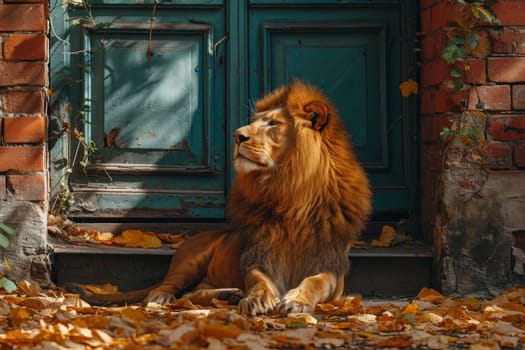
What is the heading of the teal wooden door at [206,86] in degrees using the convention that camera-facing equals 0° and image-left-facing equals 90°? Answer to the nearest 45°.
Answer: approximately 0°

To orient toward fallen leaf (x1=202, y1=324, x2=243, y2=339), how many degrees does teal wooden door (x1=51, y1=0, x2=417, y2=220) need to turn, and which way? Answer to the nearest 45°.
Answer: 0° — it already faces it

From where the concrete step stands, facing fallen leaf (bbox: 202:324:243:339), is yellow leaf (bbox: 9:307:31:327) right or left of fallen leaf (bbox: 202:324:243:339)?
right

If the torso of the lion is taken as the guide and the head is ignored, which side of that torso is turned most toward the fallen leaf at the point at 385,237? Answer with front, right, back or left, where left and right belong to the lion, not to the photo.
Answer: left

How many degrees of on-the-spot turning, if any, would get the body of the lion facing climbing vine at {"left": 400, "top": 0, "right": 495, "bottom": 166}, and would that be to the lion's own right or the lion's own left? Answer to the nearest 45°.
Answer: approximately 45° to the lion's own left

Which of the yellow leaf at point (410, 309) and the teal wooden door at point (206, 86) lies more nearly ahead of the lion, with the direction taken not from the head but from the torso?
the yellow leaf

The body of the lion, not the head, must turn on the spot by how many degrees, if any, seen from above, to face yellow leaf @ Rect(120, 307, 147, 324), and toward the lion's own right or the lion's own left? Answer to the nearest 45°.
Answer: approximately 90° to the lion's own right

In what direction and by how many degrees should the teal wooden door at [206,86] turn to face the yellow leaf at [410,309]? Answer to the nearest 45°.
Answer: approximately 45° to its left

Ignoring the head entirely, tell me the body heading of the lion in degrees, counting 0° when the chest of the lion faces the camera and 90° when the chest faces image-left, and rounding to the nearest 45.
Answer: approximately 315°

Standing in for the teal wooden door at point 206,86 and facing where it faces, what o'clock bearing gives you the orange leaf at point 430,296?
The orange leaf is roughly at 10 o'clock from the teal wooden door.
